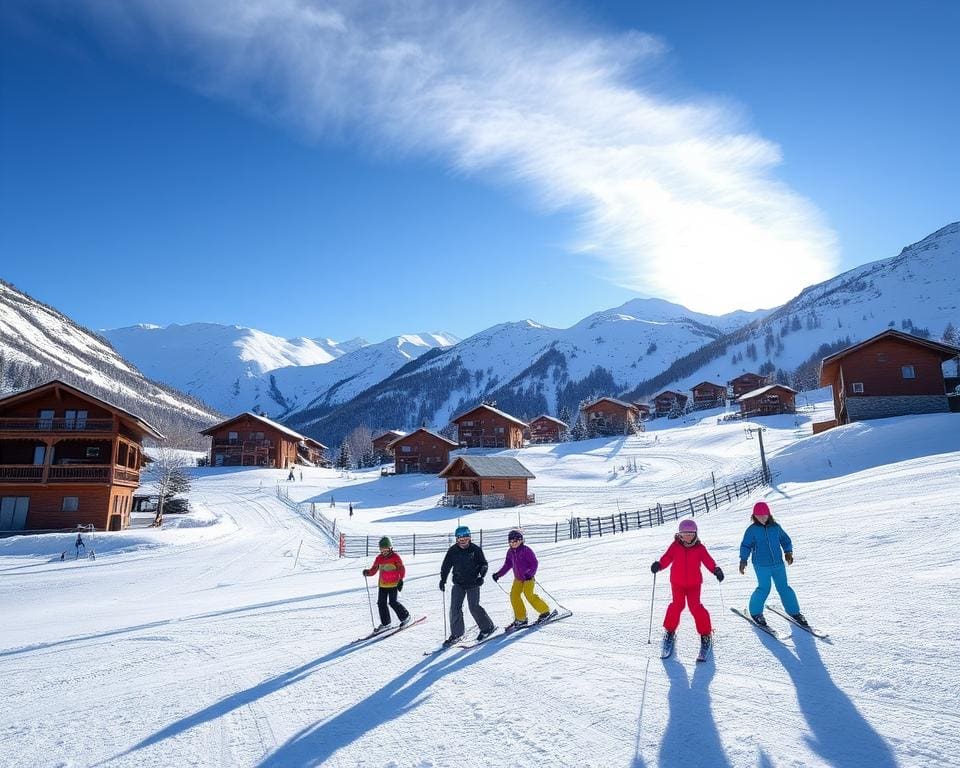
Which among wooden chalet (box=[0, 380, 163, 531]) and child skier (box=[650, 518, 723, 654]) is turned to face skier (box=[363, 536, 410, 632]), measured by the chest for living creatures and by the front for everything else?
the wooden chalet

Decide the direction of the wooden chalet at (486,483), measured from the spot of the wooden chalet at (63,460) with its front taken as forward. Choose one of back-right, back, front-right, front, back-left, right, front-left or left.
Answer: left

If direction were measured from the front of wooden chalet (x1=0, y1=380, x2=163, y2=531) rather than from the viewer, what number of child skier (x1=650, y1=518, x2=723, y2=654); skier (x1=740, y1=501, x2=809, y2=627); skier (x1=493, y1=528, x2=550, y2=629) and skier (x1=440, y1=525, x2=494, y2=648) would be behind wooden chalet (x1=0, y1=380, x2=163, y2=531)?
0

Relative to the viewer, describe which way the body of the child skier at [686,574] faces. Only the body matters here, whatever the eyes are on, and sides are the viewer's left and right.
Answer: facing the viewer

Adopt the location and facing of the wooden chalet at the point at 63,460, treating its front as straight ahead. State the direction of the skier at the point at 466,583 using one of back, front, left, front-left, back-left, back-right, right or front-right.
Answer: front

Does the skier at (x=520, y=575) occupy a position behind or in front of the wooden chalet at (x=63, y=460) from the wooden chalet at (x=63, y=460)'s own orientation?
in front

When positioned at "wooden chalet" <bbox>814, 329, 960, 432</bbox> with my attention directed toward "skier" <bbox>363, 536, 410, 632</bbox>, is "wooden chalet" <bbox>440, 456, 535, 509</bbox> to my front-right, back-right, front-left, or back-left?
front-right

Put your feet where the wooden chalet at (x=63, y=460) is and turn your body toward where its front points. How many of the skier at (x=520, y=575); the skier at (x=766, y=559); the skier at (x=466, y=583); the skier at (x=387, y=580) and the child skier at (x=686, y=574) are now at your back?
0

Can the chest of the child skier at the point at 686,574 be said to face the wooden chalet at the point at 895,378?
no

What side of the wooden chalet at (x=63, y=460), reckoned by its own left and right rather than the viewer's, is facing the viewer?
front

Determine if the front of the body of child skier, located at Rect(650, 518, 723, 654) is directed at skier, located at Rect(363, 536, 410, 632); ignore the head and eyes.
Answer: no

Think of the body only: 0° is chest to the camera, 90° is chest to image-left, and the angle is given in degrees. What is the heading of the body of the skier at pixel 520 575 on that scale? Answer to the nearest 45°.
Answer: approximately 45°

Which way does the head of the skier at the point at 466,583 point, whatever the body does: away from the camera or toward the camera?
toward the camera

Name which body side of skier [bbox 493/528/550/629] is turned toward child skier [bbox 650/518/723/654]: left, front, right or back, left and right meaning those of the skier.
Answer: left

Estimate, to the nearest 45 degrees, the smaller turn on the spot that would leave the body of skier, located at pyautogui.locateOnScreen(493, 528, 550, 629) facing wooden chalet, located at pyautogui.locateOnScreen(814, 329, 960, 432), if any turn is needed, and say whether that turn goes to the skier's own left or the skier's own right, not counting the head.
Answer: approximately 180°

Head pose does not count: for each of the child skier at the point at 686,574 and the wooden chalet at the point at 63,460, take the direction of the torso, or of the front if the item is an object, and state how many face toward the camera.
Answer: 2

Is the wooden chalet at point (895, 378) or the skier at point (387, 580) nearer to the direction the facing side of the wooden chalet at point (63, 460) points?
the skier

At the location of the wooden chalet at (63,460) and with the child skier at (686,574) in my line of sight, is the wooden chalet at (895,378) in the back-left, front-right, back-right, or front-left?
front-left

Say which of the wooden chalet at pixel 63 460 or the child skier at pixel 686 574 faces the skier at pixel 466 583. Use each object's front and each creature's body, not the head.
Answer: the wooden chalet

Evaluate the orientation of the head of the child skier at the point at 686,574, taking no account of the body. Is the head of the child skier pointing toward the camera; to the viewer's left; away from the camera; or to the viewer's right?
toward the camera
